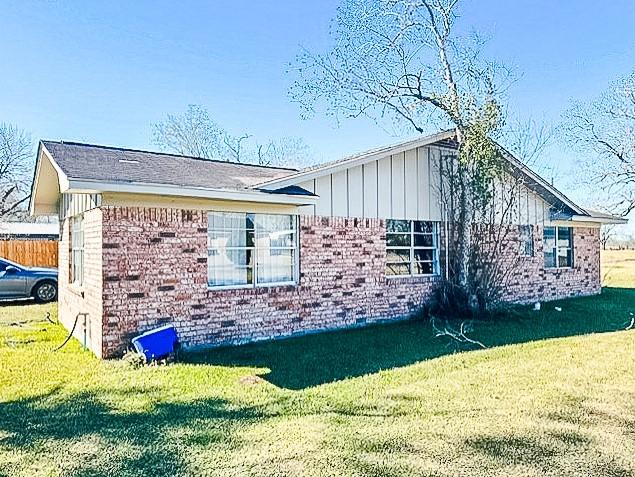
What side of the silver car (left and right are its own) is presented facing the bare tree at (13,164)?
left

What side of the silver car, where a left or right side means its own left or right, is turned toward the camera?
right

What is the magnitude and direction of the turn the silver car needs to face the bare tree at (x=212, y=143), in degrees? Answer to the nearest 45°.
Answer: approximately 45° to its left

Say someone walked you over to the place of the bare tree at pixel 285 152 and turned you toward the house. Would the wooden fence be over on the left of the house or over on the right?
right

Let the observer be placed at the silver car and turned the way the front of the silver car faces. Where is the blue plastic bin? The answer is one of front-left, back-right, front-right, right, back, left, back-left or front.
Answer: right

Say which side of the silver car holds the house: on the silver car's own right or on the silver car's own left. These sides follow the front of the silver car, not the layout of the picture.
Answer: on the silver car's own right

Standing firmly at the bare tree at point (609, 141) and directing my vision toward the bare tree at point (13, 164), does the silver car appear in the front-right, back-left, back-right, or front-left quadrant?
front-left

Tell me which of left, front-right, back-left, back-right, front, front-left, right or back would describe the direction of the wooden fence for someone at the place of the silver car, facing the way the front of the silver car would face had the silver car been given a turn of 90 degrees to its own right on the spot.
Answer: back

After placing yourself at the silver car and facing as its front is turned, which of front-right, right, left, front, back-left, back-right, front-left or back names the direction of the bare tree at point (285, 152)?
front-left
